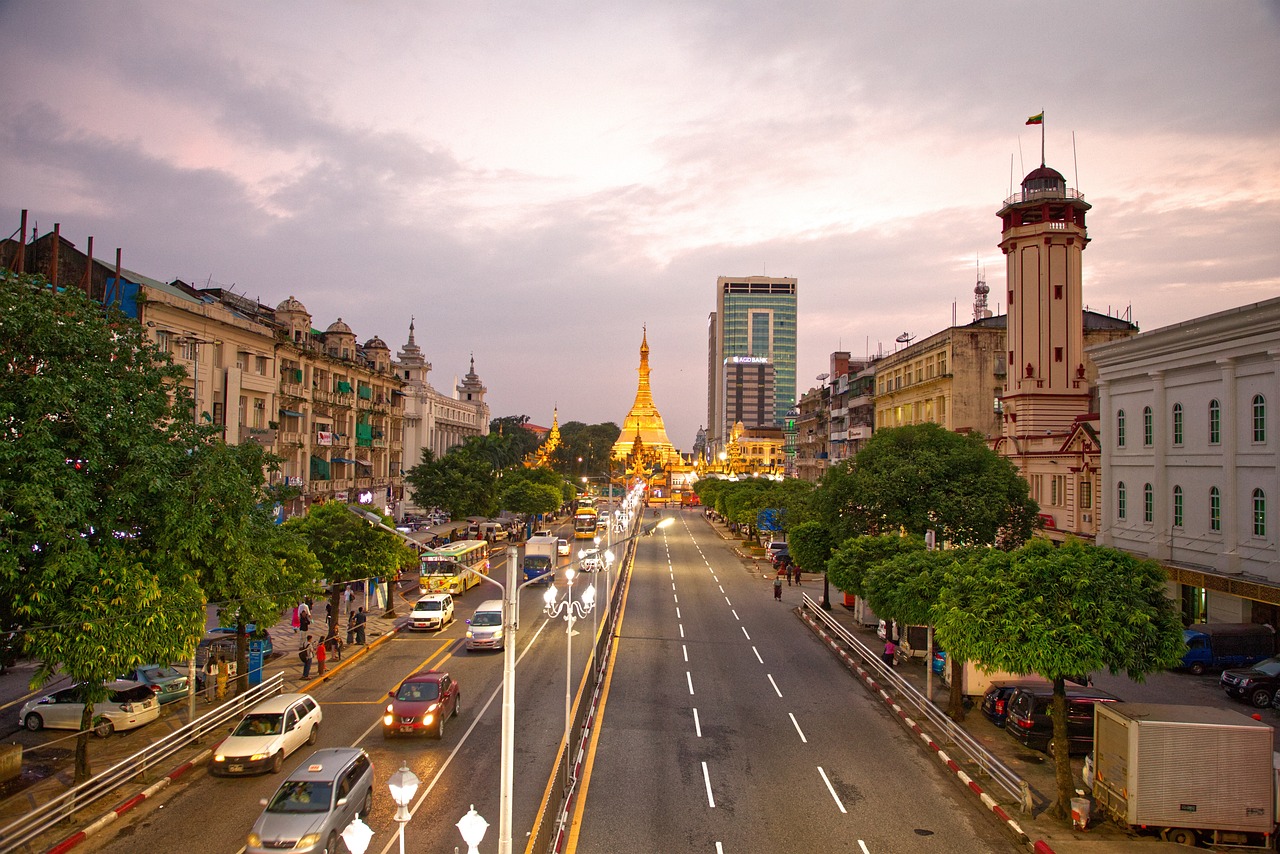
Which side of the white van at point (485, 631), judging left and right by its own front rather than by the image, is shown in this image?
front

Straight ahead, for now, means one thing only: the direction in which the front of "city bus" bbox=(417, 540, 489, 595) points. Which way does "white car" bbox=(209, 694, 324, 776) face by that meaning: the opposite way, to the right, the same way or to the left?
the same way

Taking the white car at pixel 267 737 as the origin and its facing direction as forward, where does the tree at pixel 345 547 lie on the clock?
The tree is roughly at 5 o'clock from the white car.

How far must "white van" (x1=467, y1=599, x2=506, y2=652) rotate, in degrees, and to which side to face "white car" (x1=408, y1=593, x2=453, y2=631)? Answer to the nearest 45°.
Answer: approximately 135° to its right

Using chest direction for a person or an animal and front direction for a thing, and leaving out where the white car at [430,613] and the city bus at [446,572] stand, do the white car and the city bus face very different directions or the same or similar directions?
same or similar directions

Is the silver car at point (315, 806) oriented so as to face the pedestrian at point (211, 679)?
no

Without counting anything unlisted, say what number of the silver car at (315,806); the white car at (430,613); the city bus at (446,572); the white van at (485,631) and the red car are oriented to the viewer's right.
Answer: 0

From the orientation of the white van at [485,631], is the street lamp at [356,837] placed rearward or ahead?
ahead

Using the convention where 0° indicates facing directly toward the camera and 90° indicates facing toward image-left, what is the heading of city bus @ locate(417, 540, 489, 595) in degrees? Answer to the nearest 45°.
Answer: approximately 45°

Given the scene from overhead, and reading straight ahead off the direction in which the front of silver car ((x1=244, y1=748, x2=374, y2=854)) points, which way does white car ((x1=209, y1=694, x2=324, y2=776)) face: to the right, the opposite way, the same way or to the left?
the same way

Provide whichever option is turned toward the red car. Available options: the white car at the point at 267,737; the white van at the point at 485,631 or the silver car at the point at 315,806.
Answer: the white van

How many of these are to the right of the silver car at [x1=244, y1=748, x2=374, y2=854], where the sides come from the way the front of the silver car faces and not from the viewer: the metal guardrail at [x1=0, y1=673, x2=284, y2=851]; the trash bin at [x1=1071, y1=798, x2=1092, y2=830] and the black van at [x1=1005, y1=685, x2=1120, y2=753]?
1

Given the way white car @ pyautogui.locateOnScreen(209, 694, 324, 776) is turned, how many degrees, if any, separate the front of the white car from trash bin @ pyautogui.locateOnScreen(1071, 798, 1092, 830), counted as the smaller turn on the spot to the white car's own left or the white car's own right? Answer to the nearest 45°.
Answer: approximately 90° to the white car's own left

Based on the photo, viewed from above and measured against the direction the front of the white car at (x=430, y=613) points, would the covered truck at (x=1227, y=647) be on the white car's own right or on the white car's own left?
on the white car's own left

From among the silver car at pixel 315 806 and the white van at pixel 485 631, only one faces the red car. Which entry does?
the white van

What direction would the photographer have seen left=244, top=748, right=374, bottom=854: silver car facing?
facing the viewer and to the left of the viewer

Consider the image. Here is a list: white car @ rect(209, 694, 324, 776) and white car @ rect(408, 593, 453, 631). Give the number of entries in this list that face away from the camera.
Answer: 0
